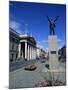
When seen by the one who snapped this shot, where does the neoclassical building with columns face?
facing the viewer and to the right of the viewer
